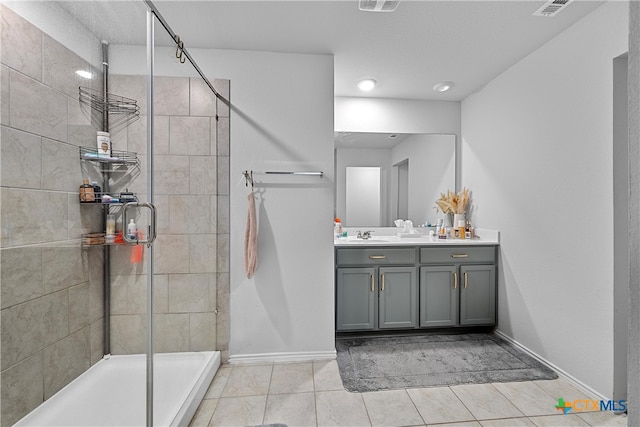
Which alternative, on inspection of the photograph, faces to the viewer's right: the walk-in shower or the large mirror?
the walk-in shower

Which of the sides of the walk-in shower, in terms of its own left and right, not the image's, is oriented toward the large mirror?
front

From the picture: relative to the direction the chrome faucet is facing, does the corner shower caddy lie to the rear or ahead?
ahead

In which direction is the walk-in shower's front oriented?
to the viewer's right

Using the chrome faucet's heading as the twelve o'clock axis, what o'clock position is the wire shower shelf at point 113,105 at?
The wire shower shelf is roughly at 1 o'clock from the chrome faucet.

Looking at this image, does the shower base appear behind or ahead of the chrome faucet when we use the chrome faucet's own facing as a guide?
ahead

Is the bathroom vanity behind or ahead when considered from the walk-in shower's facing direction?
ahead

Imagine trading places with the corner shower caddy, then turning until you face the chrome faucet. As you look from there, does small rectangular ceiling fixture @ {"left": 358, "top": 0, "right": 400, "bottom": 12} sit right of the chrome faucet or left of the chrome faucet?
right
